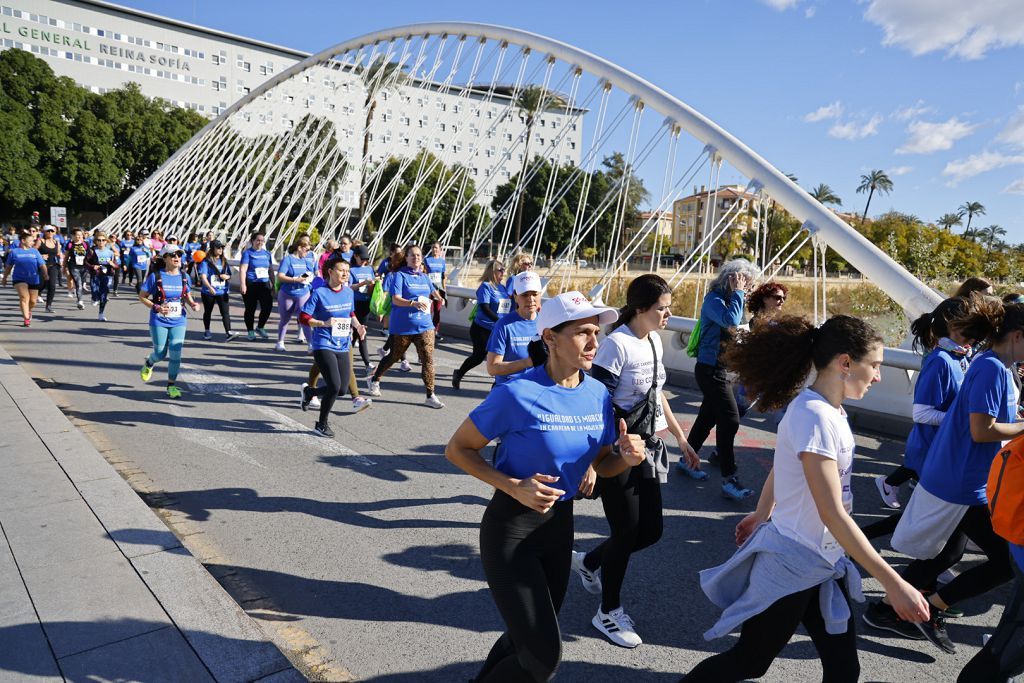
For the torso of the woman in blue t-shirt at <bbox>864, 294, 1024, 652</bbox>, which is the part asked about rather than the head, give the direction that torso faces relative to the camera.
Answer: to the viewer's right

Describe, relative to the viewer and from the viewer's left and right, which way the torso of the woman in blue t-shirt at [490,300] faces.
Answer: facing the viewer and to the right of the viewer

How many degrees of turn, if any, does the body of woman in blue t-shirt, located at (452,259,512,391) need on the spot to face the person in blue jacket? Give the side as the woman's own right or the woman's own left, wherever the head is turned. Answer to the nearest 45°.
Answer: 0° — they already face them

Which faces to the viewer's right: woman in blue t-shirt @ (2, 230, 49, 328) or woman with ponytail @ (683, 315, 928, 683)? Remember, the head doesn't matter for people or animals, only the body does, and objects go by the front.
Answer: the woman with ponytail

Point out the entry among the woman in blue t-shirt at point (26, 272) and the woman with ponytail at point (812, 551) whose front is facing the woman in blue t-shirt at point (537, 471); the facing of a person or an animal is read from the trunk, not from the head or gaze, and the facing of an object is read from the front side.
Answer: the woman in blue t-shirt at point (26, 272)

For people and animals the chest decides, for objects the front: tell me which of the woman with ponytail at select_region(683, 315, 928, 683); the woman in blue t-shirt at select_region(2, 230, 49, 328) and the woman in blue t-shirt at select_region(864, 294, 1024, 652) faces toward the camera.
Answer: the woman in blue t-shirt at select_region(2, 230, 49, 328)
